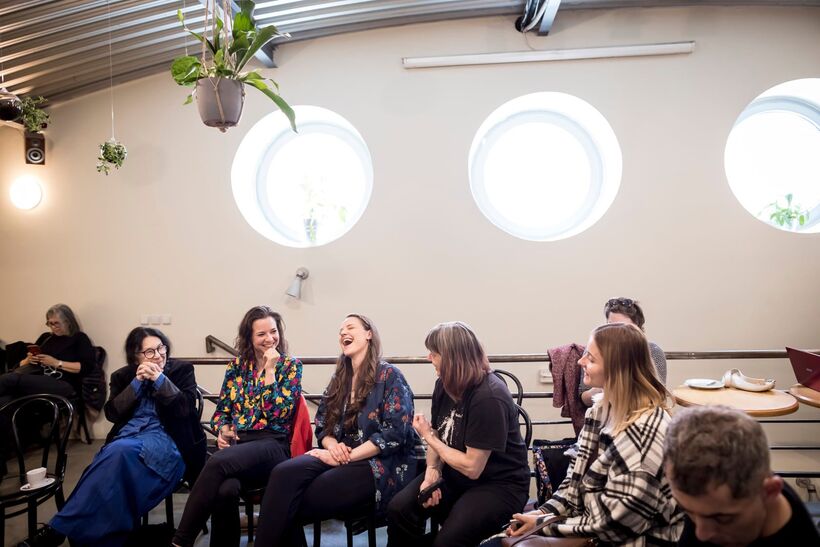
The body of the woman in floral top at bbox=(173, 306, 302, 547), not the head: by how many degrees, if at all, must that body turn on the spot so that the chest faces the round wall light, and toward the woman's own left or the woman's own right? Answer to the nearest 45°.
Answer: approximately 90° to the woman's own right

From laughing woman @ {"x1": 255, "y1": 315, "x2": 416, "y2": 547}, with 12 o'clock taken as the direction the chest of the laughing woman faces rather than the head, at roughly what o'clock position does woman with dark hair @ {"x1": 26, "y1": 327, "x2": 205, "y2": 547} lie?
The woman with dark hair is roughly at 2 o'clock from the laughing woman.

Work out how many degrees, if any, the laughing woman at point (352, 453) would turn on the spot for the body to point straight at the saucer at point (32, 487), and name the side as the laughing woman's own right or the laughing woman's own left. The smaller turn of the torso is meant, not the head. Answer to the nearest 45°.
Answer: approximately 45° to the laughing woman's own right

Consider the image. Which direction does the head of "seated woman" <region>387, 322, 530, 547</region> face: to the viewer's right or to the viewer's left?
to the viewer's left

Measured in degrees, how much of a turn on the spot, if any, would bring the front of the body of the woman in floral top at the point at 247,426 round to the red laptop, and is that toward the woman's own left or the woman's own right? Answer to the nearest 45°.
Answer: approximately 135° to the woman's own left

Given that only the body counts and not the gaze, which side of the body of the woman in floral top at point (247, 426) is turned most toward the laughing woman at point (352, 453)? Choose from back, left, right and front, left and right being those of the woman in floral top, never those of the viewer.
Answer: left

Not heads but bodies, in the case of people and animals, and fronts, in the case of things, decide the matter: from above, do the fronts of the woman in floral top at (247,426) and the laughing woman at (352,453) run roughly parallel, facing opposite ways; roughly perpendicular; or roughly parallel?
roughly parallel

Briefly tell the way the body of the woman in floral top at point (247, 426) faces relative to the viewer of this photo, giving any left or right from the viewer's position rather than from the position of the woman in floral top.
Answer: facing the viewer and to the left of the viewer

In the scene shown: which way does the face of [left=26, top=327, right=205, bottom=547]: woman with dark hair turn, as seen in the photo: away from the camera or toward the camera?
toward the camera

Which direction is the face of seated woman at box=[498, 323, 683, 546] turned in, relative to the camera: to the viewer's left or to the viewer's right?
to the viewer's left

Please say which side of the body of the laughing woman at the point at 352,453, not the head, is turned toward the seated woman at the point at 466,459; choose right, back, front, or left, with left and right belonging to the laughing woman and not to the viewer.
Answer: left

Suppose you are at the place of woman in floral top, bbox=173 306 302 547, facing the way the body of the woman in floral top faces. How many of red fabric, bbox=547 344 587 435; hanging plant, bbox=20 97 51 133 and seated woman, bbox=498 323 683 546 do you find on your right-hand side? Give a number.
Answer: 1

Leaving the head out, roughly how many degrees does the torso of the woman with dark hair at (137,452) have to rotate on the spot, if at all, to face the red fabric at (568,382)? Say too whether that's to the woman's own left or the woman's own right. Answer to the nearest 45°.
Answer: approximately 90° to the woman's own left
